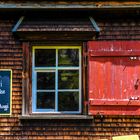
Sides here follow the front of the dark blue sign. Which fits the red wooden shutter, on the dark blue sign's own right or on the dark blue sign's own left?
on the dark blue sign's own left

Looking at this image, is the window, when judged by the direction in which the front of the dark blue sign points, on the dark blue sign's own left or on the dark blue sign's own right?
on the dark blue sign's own left

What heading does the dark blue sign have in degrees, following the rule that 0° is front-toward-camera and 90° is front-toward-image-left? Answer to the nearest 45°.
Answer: approximately 0°
